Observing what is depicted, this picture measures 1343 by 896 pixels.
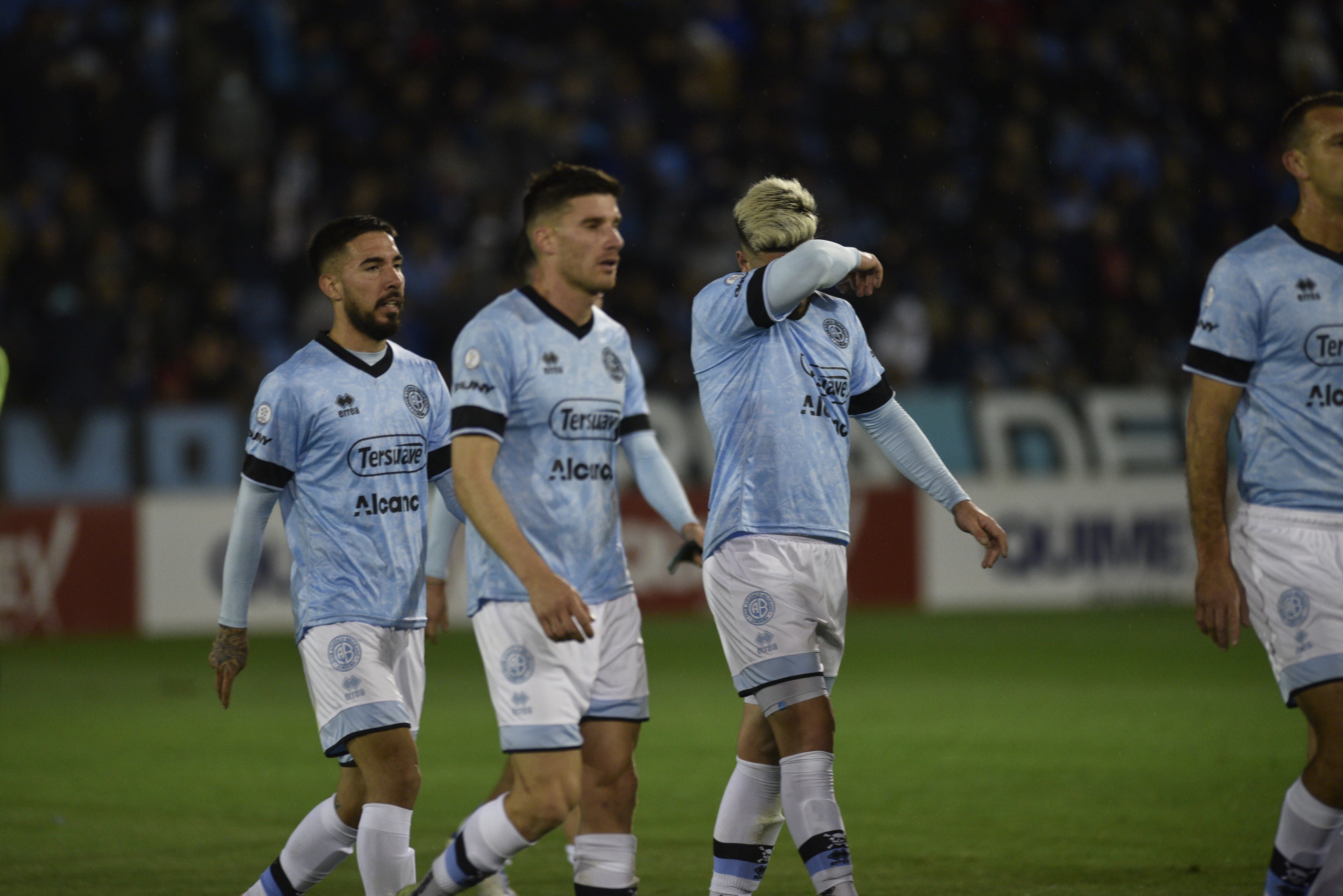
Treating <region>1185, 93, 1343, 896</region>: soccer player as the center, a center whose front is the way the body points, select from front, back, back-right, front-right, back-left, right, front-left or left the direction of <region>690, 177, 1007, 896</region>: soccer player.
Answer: back-right

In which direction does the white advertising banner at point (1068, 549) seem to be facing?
toward the camera

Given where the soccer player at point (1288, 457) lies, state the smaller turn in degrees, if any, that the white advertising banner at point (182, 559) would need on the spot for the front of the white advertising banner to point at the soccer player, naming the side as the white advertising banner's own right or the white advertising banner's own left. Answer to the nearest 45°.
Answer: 0° — it already faces them

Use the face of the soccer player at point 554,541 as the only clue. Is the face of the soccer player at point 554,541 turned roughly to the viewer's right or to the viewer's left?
to the viewer's right

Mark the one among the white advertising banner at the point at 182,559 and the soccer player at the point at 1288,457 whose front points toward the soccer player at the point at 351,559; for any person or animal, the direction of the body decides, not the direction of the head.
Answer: the white advertising banner

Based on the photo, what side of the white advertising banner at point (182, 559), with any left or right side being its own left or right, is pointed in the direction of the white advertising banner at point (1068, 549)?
left

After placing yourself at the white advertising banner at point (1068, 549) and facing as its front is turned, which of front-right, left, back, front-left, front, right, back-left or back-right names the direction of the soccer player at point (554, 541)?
front

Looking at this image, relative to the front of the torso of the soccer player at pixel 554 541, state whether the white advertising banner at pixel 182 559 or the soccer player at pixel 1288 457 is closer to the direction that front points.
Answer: the soccer player

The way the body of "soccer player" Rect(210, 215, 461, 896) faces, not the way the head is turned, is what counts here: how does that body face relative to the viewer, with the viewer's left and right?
facing the viewer and to the right of the viewer
